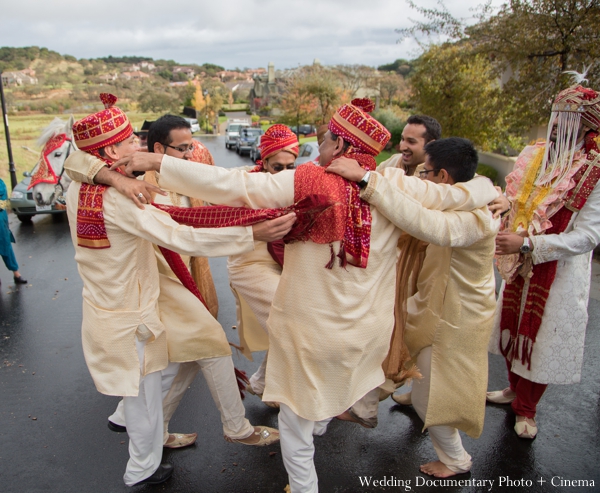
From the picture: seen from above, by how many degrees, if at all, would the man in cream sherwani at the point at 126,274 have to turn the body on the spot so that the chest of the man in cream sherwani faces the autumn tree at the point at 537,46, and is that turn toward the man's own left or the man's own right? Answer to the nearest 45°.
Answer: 0° — they already face it

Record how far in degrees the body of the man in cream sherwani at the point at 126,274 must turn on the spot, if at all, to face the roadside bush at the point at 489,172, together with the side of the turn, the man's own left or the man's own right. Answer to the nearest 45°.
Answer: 0° — they already face it

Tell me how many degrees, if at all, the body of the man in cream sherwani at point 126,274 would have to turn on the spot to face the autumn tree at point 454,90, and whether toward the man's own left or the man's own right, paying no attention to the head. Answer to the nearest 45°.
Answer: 0° — they already face it

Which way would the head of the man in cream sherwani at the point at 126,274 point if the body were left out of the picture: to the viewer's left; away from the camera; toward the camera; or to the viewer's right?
to the viewer's right

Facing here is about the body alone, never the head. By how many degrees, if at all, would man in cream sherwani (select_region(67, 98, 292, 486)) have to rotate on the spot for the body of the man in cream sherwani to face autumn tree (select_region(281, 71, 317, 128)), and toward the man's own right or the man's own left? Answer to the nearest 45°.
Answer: approximately 45° to the man's own left

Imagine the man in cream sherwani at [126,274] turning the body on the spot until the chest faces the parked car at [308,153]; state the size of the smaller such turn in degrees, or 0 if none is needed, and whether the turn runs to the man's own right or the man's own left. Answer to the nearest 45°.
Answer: approximately 45° to the man's own left

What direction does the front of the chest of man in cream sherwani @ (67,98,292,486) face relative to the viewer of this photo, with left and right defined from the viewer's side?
facing away from the viewer and to the right of the viewer
